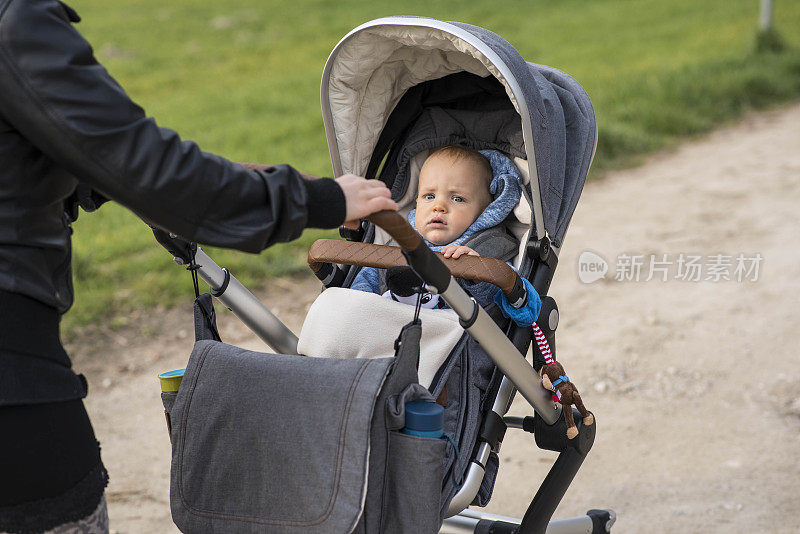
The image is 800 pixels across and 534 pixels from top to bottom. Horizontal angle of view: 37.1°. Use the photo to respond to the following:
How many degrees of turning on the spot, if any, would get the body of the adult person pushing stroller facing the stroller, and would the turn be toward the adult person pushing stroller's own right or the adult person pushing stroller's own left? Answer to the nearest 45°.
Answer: approximately 45° to the adult person pushing stroller's own left

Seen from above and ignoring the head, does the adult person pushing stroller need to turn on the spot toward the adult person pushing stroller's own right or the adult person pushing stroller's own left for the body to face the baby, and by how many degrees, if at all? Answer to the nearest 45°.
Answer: approximately 45° to the adult person pushing stroller's own left

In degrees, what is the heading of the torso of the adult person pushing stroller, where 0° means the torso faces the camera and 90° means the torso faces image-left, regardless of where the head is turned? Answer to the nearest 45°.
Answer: approximately 270°

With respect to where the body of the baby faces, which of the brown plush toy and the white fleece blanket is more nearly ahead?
the white fleece blanket

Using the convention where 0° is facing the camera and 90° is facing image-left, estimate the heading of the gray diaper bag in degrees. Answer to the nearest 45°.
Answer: approximately 45°

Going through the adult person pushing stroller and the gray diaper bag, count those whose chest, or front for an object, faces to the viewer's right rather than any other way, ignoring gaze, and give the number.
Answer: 1
